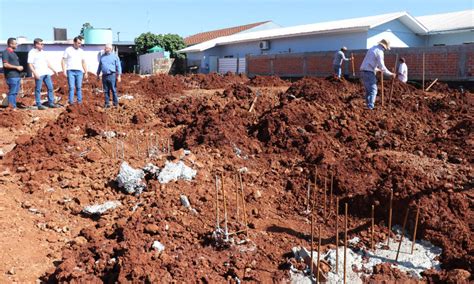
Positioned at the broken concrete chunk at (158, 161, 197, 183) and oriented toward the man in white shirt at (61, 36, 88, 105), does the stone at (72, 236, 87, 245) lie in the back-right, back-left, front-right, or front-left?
back-left

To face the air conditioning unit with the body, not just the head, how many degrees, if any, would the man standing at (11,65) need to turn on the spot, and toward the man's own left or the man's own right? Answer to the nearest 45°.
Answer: approximately 90° to the man's own left

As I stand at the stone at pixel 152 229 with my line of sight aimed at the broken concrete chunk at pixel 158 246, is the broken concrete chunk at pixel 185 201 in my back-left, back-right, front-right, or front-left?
back-left

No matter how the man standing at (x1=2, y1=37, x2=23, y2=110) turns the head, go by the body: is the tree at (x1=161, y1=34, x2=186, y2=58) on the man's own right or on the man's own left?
on the man's own left

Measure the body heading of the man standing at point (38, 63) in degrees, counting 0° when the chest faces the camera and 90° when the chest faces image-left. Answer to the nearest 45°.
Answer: approximately 315°

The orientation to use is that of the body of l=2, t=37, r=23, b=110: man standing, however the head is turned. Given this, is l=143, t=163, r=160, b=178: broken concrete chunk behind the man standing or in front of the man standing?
in front

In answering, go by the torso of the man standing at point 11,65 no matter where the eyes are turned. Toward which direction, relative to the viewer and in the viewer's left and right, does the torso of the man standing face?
facing the viewer and to the right of the viewer

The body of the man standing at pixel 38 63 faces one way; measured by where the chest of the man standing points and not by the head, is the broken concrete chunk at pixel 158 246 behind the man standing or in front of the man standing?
in front

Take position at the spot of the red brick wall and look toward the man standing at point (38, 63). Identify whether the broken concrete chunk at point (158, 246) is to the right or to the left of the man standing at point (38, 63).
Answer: left

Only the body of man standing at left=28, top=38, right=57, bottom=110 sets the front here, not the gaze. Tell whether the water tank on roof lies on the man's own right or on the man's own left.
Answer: on the man's own left
